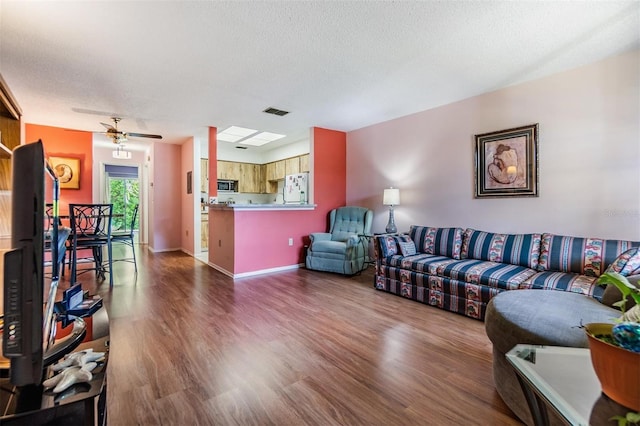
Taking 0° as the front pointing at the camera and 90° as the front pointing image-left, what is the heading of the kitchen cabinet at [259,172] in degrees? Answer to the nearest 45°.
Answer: approximately 0°

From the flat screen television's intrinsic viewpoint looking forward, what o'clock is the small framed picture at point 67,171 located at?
The small framed picture is roughly at 9 o'clock from the flat screen television.

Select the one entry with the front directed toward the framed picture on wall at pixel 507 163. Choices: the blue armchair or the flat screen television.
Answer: the flat screen television

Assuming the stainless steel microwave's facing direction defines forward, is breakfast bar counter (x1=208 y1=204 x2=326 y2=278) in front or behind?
in front

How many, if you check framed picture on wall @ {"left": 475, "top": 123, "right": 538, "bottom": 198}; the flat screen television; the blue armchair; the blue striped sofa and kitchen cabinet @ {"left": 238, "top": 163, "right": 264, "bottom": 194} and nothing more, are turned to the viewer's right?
1

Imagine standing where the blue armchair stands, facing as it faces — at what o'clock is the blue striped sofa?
The blue striped sofa is roughly at 9 o'clock from the blue armchair.

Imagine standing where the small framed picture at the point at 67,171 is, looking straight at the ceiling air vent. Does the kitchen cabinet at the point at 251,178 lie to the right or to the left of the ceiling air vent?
left

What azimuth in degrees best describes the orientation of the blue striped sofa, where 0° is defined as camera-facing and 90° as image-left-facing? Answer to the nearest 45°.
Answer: approximately 45°

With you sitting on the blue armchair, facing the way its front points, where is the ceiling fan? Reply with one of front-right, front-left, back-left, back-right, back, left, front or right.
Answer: front-right

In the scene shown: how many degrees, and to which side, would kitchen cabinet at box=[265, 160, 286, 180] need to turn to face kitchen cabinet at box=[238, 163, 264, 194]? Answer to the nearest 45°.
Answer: approximately 90° to its right

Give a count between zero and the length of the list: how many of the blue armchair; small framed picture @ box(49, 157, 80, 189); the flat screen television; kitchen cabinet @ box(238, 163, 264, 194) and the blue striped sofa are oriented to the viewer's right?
1

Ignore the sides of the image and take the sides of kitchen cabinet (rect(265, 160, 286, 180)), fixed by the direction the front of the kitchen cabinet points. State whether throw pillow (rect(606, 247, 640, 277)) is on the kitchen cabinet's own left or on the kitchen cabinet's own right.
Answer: on the kitchen cabinet's own left

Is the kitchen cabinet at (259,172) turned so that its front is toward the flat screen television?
yes

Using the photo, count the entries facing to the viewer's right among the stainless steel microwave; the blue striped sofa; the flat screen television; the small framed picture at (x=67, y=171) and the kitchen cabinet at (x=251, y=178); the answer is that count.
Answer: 1

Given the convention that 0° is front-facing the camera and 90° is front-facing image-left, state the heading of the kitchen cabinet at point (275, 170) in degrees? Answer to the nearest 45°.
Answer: approximately 45°
